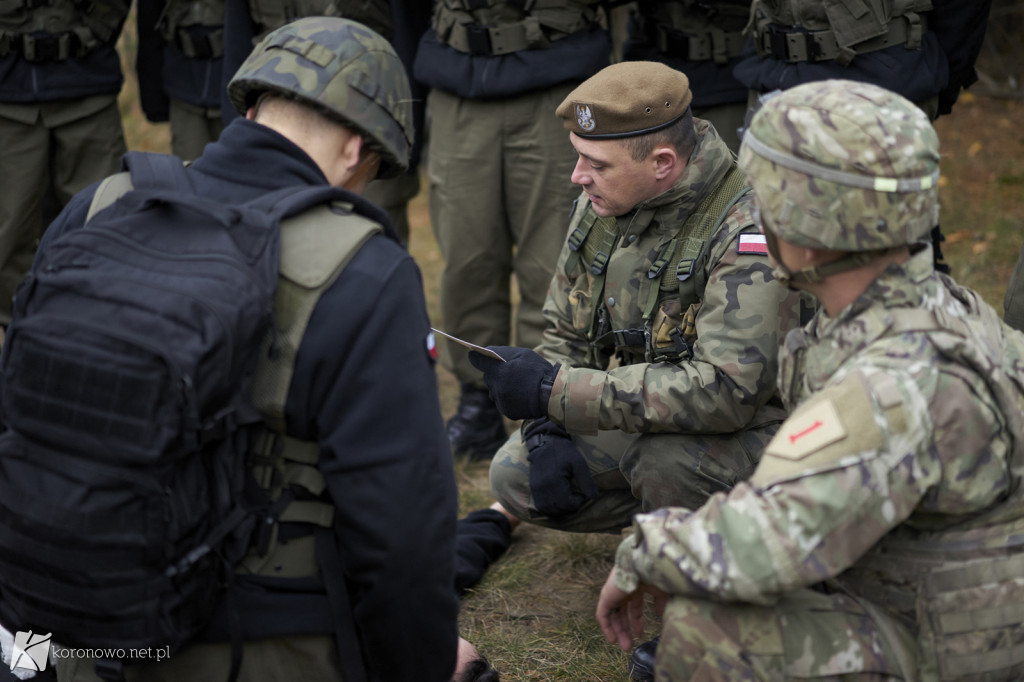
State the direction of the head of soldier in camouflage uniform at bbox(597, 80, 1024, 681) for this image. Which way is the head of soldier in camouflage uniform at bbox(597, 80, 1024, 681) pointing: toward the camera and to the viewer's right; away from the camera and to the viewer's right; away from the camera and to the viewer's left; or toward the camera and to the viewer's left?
away from the camera and to the viewer's left

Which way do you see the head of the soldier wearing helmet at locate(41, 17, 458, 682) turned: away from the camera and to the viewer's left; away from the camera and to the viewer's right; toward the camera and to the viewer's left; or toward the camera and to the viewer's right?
away from the camera and to the viewer's right

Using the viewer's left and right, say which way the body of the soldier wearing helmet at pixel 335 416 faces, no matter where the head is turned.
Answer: facing away from the viewer and to the right of the viewer

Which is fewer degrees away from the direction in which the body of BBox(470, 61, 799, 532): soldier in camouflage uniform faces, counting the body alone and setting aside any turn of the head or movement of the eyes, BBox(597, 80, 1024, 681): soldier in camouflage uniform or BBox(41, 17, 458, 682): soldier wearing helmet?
the soldier wearing helmet

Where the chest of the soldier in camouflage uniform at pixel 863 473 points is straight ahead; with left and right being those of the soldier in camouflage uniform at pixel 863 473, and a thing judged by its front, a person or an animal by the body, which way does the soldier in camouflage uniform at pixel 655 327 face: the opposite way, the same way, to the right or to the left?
to the left

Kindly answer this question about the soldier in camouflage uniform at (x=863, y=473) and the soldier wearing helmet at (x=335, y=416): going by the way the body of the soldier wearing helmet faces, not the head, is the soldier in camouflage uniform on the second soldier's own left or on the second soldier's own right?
on the second soldier's own right

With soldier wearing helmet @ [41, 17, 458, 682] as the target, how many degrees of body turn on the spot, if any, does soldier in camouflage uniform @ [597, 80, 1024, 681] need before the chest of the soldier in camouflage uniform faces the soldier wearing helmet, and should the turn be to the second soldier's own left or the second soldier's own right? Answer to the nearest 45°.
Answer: approximately 45° to the second soldier's own left

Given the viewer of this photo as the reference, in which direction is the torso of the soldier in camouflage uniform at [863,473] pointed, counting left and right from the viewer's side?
facing away from the viewer and to the left of the viewer

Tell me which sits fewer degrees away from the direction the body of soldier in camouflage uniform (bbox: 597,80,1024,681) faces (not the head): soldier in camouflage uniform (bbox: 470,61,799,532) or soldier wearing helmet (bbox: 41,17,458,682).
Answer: the soldier in camouflage uniform

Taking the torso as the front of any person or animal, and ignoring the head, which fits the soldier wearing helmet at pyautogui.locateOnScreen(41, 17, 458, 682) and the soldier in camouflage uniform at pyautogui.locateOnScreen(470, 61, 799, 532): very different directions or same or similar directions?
very different directions

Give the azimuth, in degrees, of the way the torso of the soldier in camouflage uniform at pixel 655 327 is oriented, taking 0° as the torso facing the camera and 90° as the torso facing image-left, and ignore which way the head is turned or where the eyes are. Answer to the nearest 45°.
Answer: approximately 45°

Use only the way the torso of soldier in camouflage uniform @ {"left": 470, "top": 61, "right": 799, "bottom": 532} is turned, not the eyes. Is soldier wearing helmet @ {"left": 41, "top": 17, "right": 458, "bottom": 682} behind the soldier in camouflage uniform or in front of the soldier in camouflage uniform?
in front
